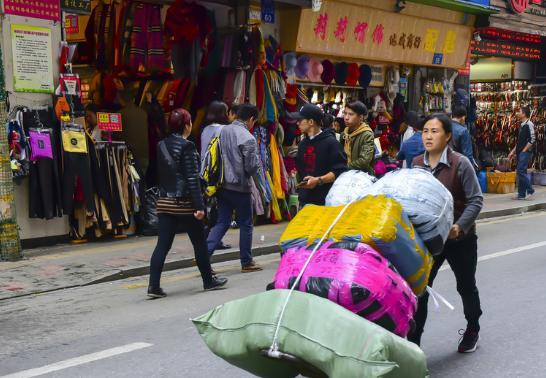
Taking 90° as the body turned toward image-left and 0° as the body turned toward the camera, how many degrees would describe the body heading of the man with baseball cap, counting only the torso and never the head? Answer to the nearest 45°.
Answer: approximately 45°

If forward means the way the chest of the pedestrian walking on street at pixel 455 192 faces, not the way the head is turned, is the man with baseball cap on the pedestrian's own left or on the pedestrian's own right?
on the pedestrian's own right

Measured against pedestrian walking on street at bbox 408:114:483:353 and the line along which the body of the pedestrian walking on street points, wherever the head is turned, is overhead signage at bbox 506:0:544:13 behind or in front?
behind

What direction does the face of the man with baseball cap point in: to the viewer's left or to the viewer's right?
to the viewer's left

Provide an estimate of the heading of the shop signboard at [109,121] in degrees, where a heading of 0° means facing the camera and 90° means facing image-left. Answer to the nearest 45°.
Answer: approximately 0°

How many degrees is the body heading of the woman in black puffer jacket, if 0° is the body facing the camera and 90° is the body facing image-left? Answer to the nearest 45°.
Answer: approximately 225°

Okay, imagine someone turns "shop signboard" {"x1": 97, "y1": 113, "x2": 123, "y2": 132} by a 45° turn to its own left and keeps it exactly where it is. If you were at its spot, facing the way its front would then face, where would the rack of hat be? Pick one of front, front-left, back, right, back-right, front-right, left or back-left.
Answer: left

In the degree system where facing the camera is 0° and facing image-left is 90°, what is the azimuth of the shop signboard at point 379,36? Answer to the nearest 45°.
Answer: approximately 315°
